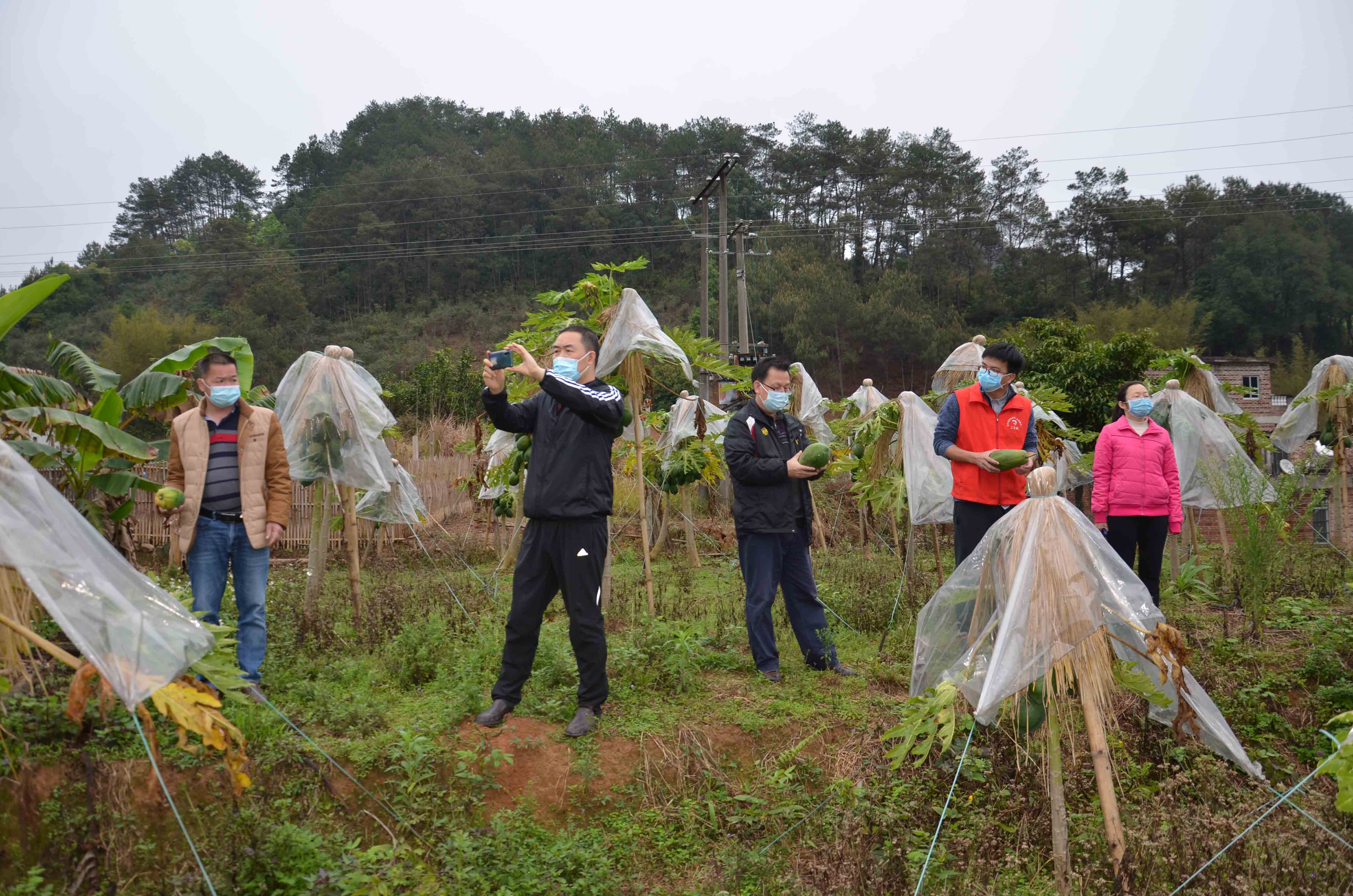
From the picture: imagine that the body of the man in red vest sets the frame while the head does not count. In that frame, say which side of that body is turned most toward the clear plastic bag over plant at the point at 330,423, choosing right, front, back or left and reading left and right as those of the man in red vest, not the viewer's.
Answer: right

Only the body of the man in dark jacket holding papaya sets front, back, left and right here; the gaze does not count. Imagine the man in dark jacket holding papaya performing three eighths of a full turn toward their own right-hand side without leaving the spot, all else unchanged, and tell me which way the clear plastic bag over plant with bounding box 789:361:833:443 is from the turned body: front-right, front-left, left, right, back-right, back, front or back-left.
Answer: right

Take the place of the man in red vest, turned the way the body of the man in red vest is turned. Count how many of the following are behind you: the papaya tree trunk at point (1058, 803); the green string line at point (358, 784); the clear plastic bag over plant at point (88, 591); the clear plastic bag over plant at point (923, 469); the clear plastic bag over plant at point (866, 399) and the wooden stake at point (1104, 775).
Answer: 2

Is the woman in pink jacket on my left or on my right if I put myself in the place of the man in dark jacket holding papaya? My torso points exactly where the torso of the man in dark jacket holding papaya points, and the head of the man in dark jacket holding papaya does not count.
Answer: on my left

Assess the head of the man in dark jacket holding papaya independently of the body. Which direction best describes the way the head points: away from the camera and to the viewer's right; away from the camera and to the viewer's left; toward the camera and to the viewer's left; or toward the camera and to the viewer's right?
toward the camera and to the viewer's right

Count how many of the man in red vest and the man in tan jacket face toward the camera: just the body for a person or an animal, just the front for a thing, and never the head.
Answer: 2

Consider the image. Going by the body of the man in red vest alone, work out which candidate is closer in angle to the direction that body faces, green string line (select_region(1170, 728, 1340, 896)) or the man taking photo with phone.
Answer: the green string line

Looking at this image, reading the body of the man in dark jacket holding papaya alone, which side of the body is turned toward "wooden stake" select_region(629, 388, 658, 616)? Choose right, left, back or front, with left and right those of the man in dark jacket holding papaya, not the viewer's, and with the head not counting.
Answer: back

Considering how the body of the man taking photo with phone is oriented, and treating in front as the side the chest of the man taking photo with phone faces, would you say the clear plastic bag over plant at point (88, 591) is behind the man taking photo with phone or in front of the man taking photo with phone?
in front

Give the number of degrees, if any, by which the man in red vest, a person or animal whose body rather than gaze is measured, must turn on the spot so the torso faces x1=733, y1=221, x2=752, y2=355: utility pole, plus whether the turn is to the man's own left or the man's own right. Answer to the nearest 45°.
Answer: approximately 180°

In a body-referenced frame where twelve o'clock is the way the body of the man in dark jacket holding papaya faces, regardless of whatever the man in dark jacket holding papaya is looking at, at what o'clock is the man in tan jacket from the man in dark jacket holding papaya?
The man in tan jacket is roughly at 4 o'clock from the man in dark jacket holding papaya.

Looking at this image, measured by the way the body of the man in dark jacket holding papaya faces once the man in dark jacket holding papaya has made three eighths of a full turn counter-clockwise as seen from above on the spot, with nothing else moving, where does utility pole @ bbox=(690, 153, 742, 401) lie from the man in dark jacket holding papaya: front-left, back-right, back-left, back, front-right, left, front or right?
front

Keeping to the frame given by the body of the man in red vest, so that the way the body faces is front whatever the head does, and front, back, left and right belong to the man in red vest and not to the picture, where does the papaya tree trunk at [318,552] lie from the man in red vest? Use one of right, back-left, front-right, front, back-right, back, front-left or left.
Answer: right
